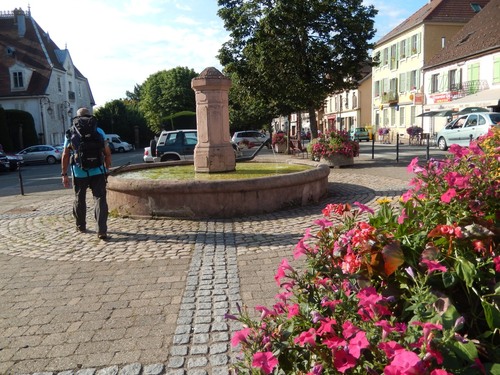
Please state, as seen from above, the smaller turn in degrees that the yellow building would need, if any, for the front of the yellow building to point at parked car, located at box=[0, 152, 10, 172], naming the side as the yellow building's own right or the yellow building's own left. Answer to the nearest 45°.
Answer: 0° — it already faces it

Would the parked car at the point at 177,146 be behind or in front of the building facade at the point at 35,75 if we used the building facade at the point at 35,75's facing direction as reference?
in front

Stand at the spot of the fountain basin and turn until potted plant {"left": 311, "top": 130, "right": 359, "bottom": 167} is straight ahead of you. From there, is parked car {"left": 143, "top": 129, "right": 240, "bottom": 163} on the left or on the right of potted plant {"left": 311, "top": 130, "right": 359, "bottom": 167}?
left

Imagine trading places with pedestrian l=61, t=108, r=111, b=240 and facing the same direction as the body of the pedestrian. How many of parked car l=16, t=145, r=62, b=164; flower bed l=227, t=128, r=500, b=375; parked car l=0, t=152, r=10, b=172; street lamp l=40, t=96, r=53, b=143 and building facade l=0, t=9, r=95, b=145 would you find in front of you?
4

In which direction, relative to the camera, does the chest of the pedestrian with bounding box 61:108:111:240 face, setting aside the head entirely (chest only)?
away from the camera

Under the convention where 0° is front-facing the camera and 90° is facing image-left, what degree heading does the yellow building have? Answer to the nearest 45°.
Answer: approximately 45°

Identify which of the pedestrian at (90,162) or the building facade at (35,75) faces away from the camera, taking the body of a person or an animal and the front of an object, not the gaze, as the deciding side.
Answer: the pedestrian

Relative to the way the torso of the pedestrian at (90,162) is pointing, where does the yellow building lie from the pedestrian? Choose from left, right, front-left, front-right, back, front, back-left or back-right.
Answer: front-right

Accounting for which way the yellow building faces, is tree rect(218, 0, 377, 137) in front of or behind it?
in front

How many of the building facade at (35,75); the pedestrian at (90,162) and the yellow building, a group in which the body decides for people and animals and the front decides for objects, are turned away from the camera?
1

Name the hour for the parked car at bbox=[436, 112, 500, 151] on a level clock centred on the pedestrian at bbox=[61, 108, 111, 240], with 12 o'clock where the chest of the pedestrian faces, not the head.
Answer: The parked car is roughly at 2 o'clock from the pedestrian.

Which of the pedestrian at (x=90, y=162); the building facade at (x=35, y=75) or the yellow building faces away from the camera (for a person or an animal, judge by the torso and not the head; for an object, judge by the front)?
the pedestrian

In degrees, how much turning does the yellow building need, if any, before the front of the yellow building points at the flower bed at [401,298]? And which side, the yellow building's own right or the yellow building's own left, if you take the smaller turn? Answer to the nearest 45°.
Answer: approximately 45° to the yellow building's own left

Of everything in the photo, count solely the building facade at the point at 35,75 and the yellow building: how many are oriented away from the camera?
0

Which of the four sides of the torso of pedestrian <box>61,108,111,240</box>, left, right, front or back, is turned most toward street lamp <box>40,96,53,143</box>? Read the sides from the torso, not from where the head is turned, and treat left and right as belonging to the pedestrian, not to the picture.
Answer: front
